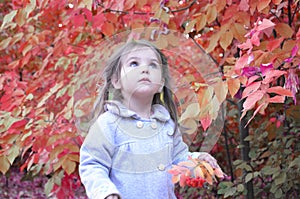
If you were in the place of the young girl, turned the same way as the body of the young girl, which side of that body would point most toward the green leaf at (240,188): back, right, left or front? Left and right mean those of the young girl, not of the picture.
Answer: left

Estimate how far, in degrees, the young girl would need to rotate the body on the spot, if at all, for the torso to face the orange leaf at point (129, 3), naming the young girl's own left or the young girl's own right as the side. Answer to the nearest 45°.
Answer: approximately 135° to the young girl's own left

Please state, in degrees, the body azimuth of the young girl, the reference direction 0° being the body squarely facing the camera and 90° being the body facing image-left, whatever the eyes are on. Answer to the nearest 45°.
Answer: approximately 315°

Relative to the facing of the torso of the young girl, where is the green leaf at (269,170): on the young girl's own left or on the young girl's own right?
on the young girl's own left

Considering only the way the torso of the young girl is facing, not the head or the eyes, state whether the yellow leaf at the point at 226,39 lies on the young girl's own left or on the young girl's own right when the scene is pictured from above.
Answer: on the young girl's own left

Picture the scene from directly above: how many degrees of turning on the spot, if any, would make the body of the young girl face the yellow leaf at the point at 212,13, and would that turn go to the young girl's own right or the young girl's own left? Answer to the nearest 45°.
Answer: approximately 90° to the young girl's own left

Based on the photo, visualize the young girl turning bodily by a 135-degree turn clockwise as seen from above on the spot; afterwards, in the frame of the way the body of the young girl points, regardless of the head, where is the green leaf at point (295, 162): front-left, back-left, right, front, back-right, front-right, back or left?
back-right
